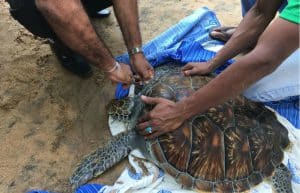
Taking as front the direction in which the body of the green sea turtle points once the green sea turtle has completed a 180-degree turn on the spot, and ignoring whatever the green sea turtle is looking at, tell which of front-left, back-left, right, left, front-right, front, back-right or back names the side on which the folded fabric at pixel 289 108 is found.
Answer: front-left

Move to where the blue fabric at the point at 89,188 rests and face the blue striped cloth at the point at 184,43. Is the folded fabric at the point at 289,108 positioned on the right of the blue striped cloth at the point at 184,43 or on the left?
right

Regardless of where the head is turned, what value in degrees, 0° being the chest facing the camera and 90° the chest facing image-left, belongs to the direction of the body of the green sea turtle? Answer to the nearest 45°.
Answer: approximately 90°
